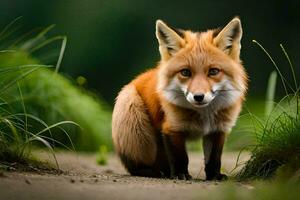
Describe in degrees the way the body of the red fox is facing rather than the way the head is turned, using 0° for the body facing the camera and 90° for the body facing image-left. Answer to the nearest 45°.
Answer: approximately 315°

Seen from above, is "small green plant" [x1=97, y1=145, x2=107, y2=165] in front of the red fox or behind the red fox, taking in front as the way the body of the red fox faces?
behind
